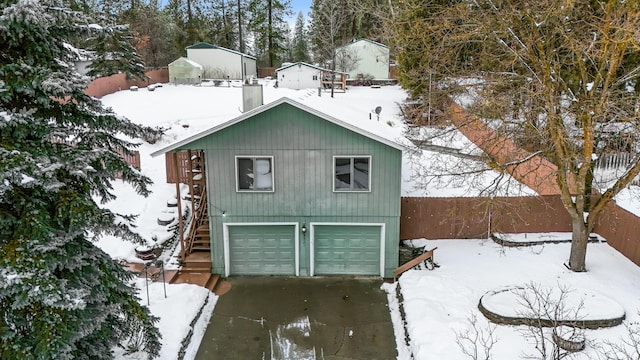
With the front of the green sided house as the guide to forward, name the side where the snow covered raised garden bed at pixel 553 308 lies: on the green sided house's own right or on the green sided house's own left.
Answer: on the green sided house's own left

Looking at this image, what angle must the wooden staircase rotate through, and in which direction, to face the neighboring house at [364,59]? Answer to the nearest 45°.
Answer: approximately 135° to its left

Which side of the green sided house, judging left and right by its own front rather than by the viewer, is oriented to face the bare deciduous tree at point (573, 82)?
left

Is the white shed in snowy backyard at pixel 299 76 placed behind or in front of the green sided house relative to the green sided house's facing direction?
behind

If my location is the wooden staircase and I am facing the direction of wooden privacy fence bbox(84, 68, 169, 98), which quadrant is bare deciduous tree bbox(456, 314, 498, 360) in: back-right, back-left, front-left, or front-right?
back-right

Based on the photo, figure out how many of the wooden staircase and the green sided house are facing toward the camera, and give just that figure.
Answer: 2

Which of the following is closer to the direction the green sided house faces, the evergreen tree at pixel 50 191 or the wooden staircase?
the evergreen tree

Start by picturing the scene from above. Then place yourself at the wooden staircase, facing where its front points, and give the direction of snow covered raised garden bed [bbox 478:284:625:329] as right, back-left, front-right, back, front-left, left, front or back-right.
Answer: front-left

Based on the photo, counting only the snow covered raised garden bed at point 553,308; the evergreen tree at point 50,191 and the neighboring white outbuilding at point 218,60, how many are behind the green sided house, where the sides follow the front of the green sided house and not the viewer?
1

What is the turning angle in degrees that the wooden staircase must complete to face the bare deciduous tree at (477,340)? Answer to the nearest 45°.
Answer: approximately 45° to its left

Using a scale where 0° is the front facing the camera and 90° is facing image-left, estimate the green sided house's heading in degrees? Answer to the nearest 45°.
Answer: approximately 0°

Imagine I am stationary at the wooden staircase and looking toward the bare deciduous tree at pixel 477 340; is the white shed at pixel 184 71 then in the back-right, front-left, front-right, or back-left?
back-left

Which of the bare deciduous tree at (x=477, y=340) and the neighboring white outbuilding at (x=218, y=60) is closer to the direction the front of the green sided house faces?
the bare deciduous tree
